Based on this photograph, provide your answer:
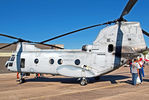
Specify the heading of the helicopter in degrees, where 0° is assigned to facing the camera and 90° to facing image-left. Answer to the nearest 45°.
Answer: approximately 90°

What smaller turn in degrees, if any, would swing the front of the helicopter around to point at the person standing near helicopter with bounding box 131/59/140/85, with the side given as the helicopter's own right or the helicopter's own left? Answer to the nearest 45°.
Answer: approximately 180°
